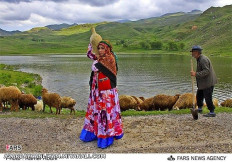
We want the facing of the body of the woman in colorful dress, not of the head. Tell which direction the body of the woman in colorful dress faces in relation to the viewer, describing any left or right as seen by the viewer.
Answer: facing the viewer and to the left of the viewer

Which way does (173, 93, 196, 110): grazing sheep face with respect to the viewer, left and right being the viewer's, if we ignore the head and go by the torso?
facing to the left of the viewer

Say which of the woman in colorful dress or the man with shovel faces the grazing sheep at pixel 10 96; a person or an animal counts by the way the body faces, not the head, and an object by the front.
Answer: the man with shovel

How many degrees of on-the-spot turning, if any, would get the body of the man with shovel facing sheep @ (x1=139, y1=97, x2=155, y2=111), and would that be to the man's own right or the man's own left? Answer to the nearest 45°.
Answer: approximately 45° to the man's own right

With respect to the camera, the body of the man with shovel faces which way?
to the viewer's left
